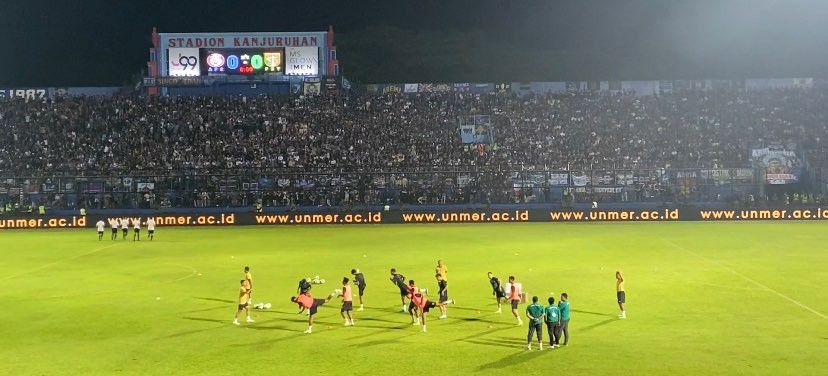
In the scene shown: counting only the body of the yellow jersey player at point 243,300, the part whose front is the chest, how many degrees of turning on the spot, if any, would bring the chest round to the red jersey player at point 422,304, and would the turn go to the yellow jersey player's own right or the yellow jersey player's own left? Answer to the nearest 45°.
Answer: approximately 45° to the yellow jersey player's own right

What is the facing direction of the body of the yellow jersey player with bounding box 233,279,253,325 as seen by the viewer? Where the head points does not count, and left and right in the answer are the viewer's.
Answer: facing to the right of the viewer

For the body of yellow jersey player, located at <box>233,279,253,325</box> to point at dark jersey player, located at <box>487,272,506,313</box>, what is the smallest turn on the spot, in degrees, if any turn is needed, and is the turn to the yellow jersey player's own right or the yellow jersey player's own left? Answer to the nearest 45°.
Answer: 0° — they already face them

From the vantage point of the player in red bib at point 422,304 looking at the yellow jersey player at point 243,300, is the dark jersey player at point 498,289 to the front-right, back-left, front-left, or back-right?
back-right
